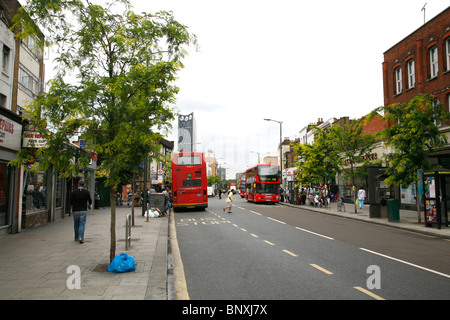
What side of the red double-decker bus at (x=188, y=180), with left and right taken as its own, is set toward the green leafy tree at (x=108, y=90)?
back

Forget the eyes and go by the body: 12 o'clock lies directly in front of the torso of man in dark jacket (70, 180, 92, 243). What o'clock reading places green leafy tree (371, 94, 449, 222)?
The green leafy tree is roughly at 3 o'clock from the man in dark jacket.

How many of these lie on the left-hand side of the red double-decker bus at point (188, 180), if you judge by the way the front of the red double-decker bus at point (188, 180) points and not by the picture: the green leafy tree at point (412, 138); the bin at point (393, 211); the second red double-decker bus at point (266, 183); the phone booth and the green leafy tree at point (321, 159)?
0

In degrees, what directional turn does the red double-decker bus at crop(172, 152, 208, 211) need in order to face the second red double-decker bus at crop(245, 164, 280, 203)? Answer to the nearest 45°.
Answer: approximately 45° to its right

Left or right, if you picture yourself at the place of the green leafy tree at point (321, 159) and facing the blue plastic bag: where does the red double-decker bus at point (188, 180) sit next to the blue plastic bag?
right

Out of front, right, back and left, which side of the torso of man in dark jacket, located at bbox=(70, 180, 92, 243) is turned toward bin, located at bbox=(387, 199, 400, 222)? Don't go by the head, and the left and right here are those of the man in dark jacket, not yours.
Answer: right

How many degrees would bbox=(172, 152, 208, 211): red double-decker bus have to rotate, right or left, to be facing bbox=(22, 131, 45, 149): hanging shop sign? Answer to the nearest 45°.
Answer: approximately 180°

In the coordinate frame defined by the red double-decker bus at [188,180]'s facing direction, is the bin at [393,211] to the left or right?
on its right

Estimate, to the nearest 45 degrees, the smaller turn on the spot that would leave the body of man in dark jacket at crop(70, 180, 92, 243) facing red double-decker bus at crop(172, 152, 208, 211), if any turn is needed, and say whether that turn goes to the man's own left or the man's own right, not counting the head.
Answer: approximately 45° to the man's own right

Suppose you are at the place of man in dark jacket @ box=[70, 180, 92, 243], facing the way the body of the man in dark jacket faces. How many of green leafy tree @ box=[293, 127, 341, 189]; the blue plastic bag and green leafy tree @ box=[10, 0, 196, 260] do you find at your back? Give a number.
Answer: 2

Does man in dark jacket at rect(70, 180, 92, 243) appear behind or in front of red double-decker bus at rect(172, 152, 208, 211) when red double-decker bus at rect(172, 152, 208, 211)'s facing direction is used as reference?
behind

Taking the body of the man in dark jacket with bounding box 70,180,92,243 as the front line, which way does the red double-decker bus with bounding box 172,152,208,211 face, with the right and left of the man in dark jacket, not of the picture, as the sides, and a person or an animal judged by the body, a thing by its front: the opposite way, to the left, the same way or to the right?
the same way

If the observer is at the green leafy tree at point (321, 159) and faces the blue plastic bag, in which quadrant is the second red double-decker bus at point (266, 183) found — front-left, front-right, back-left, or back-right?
back-right

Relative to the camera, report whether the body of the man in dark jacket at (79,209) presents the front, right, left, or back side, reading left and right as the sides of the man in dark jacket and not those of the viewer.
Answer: back

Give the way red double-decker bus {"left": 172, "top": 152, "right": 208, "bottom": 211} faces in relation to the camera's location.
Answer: facing away from the viewer

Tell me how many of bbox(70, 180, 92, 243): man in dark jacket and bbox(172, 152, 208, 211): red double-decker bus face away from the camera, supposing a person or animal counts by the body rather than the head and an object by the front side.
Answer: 2
